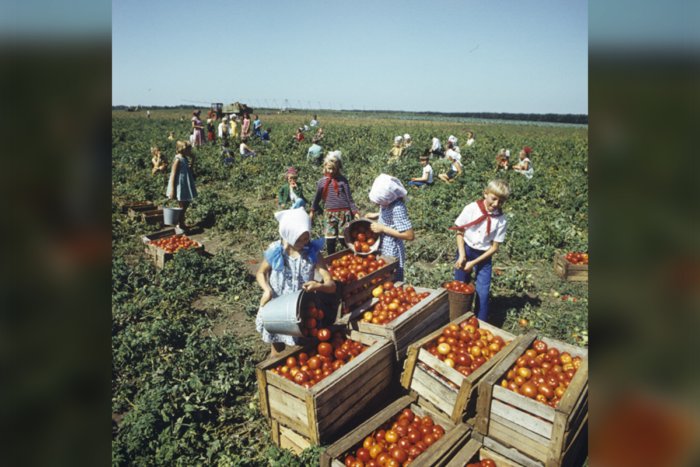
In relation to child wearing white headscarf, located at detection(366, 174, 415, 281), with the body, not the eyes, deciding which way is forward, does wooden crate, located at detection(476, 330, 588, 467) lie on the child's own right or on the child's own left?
on the child's own left

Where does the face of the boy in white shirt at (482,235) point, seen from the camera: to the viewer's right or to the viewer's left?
to the viewer's left

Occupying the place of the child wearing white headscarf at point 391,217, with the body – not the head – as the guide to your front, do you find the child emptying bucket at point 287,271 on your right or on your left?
on your left

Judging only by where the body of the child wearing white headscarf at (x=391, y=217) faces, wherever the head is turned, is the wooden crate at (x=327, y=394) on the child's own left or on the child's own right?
on the child's own left

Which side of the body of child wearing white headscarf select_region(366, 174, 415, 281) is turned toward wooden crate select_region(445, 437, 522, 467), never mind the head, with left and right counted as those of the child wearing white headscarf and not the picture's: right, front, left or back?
left

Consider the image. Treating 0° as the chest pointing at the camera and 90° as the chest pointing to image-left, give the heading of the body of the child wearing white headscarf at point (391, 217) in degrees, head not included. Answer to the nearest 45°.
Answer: approximately 90°

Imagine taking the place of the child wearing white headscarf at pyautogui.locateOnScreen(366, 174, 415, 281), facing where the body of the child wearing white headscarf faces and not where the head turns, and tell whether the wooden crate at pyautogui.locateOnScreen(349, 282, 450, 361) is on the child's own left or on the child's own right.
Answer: on the child's own left

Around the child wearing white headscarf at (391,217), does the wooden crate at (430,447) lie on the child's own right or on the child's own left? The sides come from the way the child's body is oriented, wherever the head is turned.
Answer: on the child's own left

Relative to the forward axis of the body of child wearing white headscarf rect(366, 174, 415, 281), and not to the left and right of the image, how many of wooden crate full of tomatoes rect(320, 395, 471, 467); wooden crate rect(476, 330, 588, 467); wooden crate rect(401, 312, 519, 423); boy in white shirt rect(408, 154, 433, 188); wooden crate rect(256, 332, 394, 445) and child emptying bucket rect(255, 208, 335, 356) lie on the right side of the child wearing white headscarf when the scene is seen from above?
1

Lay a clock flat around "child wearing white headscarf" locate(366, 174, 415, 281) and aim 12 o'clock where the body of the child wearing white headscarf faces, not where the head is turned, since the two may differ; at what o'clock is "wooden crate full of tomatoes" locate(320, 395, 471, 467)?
The wooden crate full of tomatoes is roughly at 9 o'clock from the child wearing white headscarf.

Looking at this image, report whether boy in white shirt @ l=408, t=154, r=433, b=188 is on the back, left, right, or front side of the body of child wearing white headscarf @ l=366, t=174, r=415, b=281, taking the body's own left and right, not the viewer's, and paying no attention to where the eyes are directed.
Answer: right
